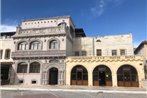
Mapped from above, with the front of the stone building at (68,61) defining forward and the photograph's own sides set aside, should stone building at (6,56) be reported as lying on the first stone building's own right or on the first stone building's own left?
on the first stone building's own right

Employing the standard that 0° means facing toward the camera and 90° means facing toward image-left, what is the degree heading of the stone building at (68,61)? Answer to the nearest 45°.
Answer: approximately 0°
